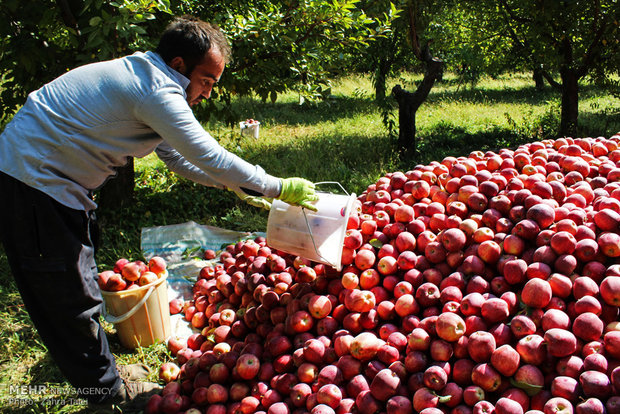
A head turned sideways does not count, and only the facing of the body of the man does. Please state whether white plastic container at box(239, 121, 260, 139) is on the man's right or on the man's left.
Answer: on the man's left

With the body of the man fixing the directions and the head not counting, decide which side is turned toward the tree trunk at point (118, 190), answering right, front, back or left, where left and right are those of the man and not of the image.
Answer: left

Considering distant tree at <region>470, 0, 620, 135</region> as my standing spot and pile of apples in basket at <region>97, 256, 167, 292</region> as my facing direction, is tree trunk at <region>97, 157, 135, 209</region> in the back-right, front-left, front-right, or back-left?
front-right

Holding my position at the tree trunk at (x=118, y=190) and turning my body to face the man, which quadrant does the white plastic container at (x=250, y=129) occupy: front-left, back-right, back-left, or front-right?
back-left

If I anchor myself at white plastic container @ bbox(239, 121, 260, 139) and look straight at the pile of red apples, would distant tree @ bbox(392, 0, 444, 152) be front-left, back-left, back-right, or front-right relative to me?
front-left

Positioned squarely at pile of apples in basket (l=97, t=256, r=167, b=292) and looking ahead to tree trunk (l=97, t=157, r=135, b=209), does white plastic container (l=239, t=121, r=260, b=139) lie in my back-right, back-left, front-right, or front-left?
front-right

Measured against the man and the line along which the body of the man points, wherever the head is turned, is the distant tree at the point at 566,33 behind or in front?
in front

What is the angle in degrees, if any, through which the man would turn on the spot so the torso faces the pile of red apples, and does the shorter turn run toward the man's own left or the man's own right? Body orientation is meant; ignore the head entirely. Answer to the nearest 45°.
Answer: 0° — they already face it

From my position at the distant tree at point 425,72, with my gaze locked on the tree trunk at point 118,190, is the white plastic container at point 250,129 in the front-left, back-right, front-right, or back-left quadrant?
front-right

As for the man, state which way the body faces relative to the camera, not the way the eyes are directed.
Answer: to the viewer's right
